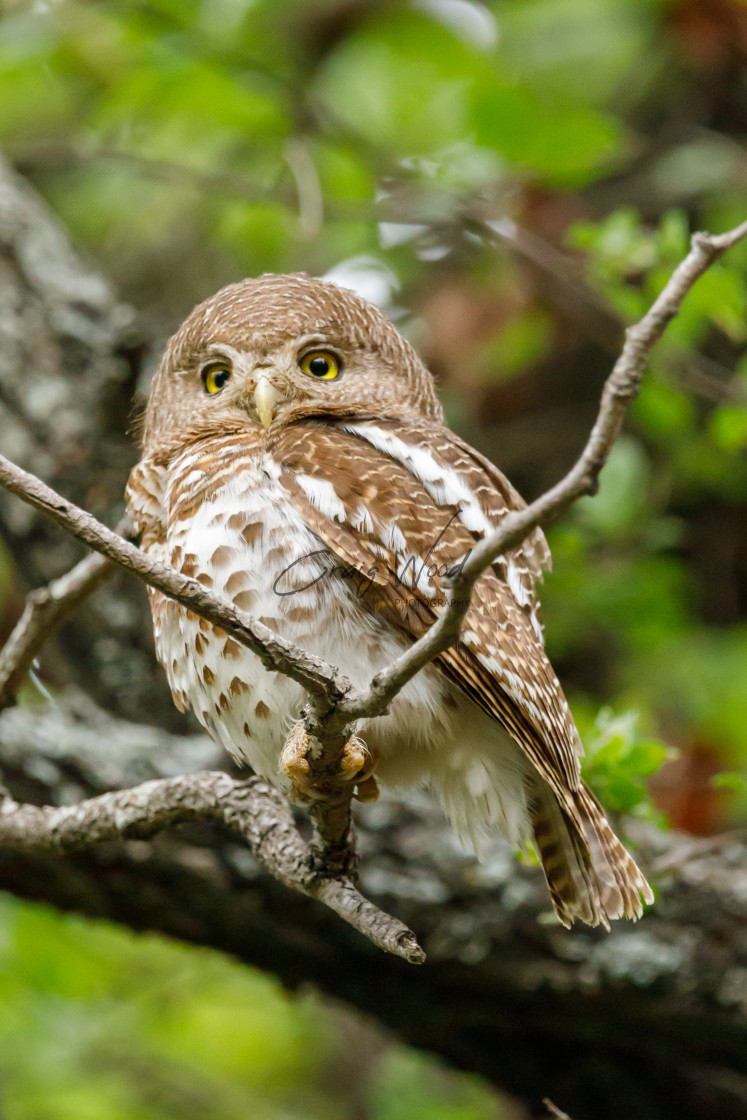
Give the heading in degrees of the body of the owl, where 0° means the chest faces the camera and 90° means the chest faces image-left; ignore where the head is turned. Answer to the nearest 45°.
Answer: approximately 45°
